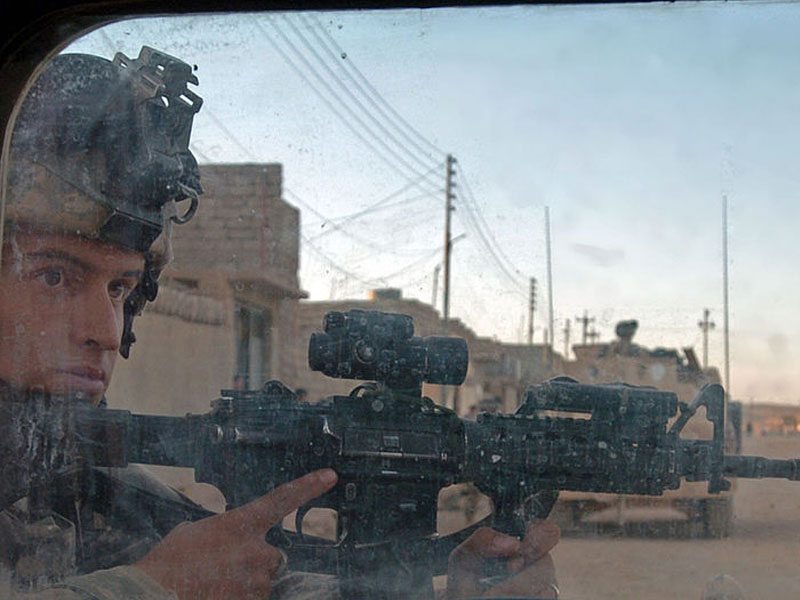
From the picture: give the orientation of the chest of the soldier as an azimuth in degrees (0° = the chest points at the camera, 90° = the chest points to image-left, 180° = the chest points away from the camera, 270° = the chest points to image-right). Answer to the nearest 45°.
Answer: approximately 315°
